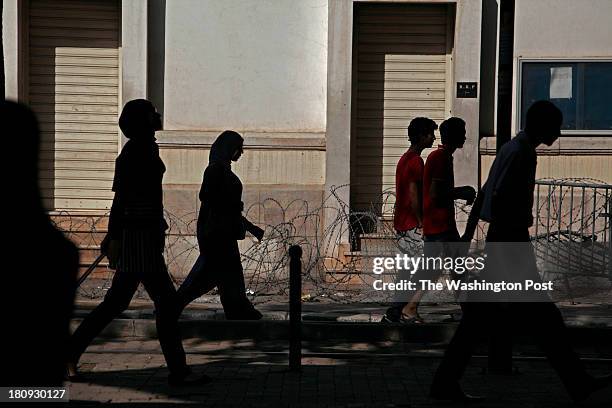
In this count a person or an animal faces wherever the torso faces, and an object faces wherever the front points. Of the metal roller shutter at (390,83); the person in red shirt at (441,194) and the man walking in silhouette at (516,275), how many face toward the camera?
1

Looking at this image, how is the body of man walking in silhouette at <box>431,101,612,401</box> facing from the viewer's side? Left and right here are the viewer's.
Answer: facing to the right of the viewer

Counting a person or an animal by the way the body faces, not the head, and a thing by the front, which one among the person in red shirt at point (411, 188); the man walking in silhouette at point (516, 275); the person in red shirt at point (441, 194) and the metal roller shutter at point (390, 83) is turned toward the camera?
the metal roller shutter

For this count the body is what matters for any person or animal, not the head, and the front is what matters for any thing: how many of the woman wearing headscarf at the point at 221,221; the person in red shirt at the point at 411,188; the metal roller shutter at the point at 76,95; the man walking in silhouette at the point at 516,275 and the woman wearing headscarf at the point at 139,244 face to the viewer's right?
4

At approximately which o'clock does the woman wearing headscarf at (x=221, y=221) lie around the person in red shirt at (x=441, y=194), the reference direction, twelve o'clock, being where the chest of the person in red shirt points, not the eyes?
The woman wearing headscarf is roughly at 6 o'clock from the person in red shirt.

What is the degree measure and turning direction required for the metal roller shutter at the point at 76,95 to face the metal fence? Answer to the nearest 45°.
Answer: approximately 45° to its left

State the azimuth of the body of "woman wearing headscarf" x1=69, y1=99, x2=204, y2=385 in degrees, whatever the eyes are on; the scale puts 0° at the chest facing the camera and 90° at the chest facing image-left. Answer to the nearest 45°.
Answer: approximately 270°

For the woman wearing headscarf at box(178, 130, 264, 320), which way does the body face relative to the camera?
to the viewer's right

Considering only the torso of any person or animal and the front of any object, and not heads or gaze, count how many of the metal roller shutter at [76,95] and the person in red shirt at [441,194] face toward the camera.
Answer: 1
